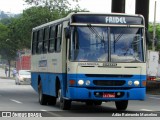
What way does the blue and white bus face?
toward the camera
